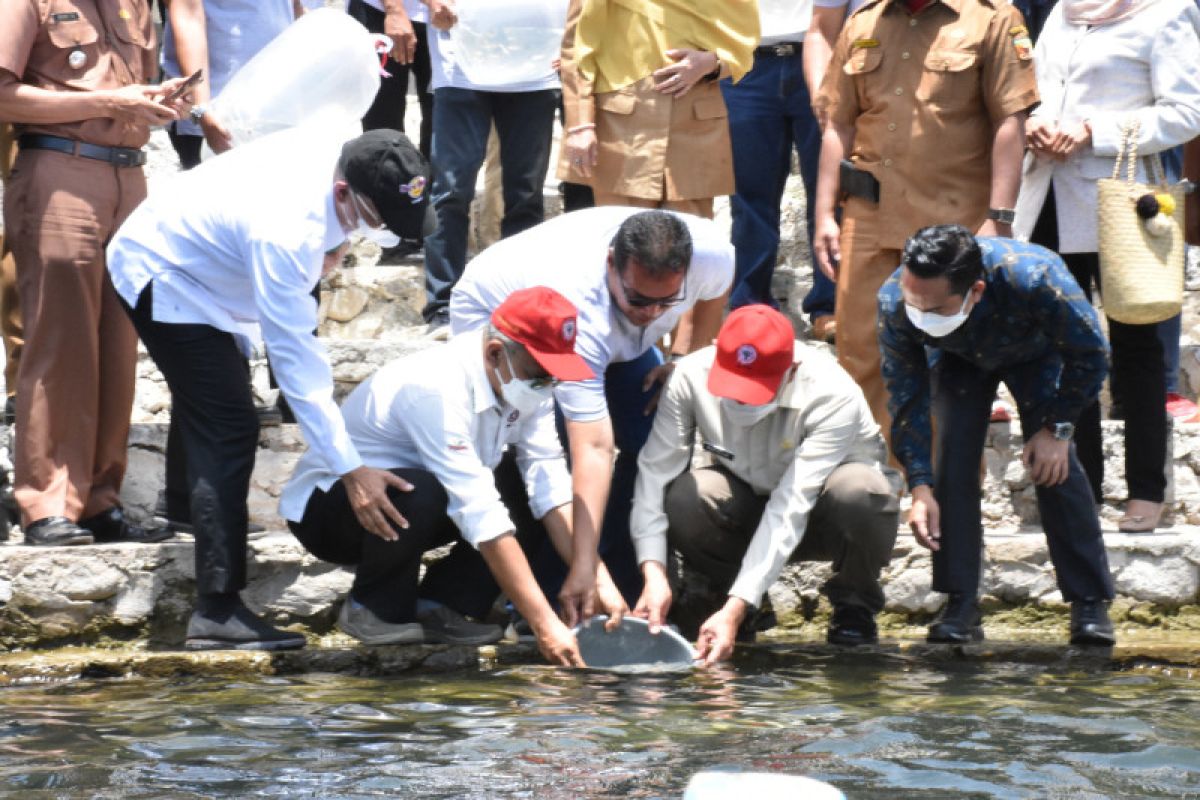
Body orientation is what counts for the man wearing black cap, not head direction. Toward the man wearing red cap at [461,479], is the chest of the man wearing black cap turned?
yes

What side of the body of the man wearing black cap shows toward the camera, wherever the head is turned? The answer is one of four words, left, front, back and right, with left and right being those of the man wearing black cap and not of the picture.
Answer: right

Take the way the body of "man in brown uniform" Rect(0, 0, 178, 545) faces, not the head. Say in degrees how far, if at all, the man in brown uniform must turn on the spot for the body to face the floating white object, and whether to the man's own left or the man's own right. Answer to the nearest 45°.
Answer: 0° — they already face it

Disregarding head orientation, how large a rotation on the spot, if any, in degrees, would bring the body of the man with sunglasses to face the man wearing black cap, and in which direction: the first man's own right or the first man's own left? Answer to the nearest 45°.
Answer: approximately 135° to the first man's own right

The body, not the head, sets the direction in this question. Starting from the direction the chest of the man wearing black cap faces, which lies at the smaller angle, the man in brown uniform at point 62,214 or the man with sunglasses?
the man with sunglasses

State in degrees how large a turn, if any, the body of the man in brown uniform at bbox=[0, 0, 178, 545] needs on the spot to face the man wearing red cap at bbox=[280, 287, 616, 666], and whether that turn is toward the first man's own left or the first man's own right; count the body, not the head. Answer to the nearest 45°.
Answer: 0° — they already face them

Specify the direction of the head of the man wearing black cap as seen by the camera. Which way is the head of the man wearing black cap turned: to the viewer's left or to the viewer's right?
to the viewer's right

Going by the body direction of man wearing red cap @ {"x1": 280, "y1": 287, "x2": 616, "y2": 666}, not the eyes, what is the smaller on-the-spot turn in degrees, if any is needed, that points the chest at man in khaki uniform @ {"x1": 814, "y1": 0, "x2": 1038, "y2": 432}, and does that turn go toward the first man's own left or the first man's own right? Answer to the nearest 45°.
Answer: approximately 45° to the first man's own left

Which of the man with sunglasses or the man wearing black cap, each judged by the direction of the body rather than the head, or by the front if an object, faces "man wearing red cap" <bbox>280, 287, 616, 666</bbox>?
the man wearing black cap
